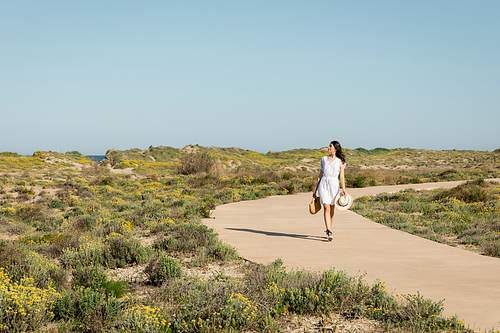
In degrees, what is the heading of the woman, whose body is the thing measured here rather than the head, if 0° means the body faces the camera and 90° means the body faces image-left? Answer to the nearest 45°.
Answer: approximately 0°

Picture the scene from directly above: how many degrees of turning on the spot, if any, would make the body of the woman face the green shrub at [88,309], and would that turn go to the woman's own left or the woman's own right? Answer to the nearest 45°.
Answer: approximately 45° to the woman's own right

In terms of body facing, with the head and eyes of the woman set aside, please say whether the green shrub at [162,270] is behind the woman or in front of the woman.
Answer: in front

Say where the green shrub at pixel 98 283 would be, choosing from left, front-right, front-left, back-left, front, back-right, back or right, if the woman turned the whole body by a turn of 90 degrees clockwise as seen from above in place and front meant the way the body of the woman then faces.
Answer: front-left

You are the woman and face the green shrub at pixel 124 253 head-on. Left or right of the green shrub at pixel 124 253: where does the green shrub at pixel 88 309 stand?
left

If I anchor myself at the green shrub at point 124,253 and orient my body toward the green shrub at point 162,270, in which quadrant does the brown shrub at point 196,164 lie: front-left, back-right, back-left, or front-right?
back-left

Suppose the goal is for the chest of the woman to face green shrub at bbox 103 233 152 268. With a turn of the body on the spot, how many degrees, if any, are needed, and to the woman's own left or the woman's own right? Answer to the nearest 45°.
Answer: approximately 45° to the woman's own right
